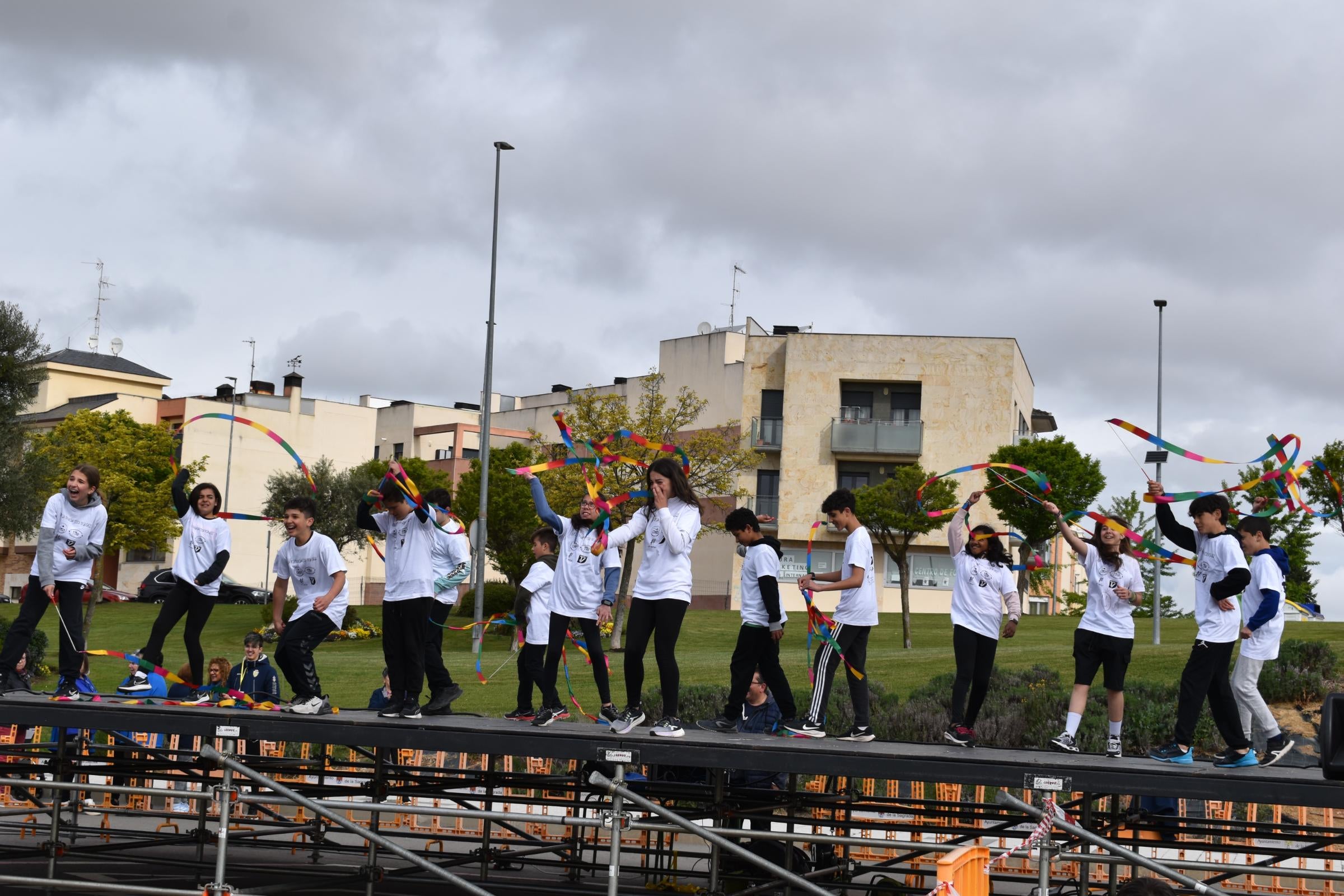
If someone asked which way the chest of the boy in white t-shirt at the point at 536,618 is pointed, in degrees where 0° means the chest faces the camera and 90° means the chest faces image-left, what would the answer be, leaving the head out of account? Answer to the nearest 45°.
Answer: approximately 90°

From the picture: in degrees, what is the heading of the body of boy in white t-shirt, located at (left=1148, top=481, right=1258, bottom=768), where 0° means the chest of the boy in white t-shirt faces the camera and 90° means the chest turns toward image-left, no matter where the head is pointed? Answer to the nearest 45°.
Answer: approximately 45°

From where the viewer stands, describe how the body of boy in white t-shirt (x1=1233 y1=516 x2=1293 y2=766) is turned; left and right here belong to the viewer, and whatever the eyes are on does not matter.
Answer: facing to the left of the viewer

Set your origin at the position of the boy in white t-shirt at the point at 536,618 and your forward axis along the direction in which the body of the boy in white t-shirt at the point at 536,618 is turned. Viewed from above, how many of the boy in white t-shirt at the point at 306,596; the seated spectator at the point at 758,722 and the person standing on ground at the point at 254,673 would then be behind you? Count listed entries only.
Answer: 1

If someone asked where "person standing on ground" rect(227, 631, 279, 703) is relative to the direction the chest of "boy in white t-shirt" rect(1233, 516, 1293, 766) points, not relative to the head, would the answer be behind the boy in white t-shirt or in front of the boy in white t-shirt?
in front

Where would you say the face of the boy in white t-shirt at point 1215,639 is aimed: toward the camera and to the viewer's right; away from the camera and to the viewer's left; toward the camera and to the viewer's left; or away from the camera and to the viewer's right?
toward the camera and to the viewer's left

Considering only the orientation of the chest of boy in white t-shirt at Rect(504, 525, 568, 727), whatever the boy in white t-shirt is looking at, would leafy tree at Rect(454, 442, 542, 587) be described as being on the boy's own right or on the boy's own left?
on the boy's own right

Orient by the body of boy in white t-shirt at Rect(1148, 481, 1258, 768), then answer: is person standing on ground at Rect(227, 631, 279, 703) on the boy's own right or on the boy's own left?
on the boy's own right

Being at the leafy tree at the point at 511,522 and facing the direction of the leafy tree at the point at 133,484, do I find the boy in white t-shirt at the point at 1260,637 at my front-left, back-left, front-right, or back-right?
back-left

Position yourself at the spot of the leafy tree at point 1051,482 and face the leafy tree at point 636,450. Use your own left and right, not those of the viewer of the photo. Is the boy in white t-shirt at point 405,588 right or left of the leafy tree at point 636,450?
left
